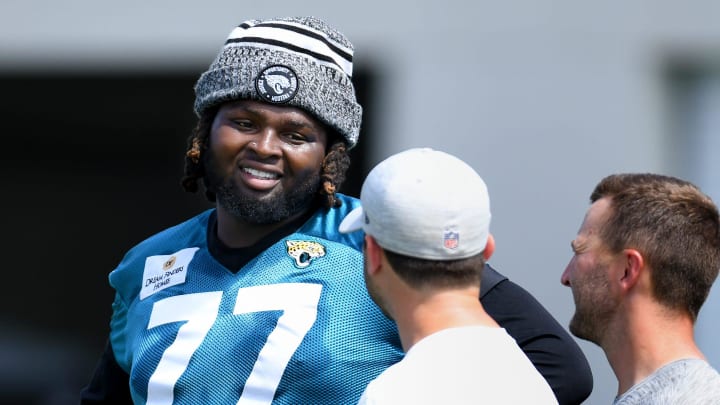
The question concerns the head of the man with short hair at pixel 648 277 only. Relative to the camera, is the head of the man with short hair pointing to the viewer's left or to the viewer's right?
to the viewer's left

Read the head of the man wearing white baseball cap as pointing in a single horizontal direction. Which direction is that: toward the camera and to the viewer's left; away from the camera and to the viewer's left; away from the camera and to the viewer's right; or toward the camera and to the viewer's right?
away from the camera and to the viewer's left

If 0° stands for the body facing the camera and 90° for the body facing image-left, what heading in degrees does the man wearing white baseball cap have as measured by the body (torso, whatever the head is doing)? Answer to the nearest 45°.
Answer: approximately 135°

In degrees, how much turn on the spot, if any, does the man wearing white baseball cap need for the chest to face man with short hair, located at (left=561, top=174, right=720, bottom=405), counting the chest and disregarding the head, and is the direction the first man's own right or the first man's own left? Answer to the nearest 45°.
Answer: approximately 90° to the first man's own right
